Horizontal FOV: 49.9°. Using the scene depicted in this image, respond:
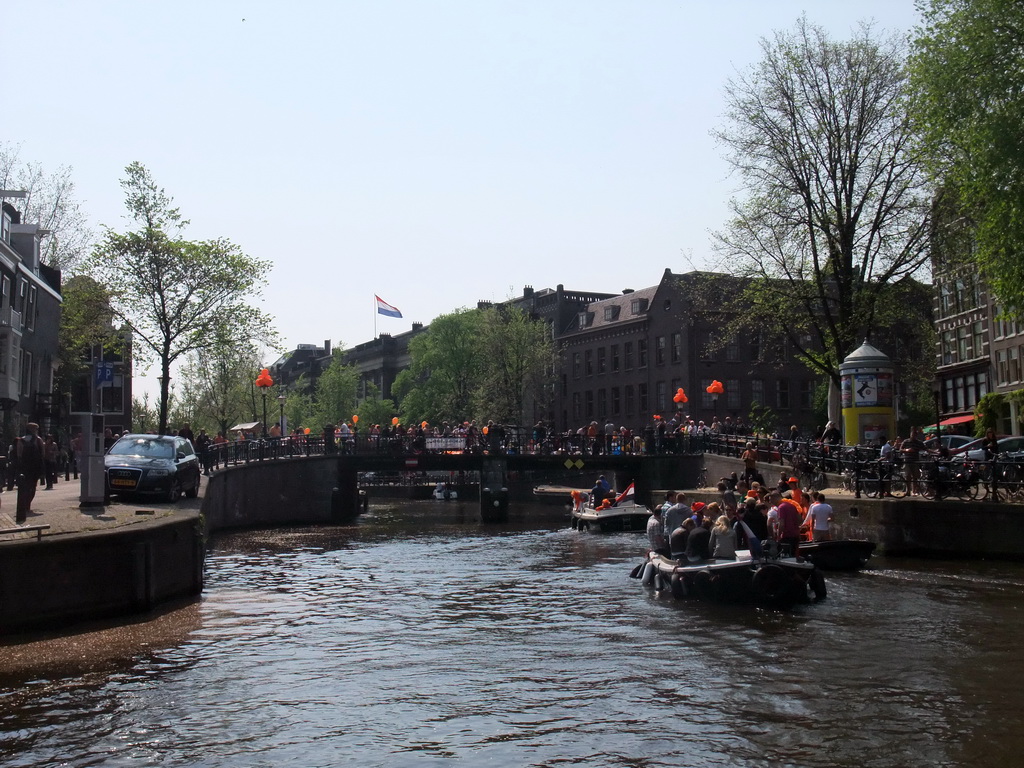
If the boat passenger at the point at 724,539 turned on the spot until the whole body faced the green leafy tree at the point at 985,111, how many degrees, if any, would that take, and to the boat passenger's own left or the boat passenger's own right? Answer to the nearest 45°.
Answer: approximately 45° to the boat passenger's own right

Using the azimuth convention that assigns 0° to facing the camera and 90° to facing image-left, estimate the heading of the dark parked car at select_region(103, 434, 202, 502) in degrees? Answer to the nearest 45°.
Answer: approximately 45°

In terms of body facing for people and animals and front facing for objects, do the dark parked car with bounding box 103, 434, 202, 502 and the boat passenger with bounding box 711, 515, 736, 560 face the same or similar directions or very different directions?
very different directions

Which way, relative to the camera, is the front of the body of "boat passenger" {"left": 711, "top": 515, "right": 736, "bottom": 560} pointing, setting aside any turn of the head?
away from the camera
